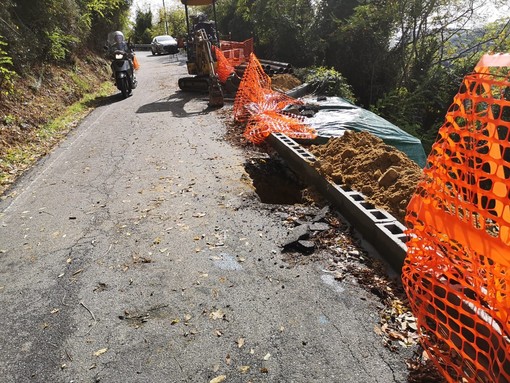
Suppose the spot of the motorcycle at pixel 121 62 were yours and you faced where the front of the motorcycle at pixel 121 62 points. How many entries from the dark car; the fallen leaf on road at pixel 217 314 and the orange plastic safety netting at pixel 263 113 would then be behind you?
1

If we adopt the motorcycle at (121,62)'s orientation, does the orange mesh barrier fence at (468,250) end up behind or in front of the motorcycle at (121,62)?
in front

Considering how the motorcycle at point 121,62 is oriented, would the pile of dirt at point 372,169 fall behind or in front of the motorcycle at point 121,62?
in front

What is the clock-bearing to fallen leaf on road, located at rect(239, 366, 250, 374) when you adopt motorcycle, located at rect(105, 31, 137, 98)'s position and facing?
The fallen leaf on road is roughly at 12 o'clock from the motorcycle.

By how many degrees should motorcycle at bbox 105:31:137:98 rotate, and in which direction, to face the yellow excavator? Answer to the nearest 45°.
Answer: approximately 90° to its left

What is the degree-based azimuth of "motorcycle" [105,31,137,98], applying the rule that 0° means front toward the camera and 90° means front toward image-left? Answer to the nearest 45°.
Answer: approximately 0°

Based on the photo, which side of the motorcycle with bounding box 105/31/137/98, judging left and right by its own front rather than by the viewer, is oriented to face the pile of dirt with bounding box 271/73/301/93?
left

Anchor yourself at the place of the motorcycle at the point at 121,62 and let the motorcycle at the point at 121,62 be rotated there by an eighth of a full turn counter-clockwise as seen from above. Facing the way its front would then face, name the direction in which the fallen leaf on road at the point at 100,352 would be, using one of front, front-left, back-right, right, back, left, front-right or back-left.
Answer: front-right

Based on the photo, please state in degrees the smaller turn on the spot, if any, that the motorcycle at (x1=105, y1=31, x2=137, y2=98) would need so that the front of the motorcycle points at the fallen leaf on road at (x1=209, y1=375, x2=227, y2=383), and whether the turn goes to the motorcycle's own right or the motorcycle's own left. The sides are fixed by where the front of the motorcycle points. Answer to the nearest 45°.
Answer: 0° — it already faces it

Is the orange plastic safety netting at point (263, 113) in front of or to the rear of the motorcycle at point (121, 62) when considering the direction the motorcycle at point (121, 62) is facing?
in front

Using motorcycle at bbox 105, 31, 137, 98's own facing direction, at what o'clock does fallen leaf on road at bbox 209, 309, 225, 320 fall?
The fallen leaf on road is roughly at 12 o'clock from the motorcycle.

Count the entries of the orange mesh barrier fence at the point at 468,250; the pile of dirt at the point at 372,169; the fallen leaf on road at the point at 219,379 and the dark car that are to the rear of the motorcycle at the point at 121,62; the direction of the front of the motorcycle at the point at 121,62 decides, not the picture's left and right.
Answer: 1

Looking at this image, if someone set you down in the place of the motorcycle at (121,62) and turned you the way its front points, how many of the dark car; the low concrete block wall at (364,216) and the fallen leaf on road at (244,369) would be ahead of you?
2

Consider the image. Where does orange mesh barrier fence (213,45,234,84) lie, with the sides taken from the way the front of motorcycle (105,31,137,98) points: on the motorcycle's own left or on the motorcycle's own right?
on the motorcycle's own left
